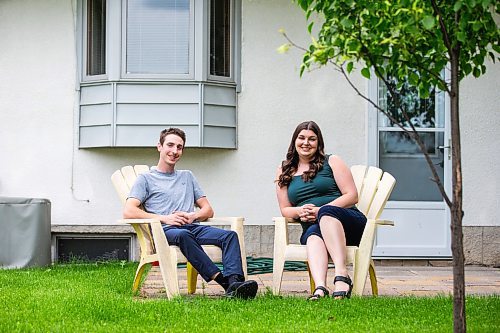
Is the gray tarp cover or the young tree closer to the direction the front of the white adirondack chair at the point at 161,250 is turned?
the young tree

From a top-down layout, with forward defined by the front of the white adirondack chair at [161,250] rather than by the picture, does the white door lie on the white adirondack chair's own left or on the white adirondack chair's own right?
on the white adirondack chair's own left

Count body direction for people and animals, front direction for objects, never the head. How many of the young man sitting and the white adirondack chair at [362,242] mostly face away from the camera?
0

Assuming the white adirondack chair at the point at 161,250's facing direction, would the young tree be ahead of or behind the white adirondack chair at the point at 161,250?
ahead

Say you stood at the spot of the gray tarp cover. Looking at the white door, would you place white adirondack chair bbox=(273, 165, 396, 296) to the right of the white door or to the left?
right

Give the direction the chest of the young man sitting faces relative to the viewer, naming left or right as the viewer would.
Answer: facing the viewer and to the right of the viewer

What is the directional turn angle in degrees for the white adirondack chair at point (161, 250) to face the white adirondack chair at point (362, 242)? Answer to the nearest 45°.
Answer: approximately 45° to its left

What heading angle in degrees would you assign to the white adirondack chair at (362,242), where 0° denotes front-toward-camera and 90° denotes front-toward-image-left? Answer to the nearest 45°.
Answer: approximately 45°

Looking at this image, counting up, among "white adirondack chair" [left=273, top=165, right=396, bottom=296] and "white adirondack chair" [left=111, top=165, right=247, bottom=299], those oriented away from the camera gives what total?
0

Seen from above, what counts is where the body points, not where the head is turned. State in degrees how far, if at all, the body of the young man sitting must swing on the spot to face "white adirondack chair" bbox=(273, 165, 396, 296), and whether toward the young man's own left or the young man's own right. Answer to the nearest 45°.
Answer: approximately 45° to the young man's own left

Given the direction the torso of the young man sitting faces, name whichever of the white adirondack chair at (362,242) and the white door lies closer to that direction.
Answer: the white adirondack chair

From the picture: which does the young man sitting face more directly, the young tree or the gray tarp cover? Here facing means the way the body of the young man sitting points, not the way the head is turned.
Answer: the young tree

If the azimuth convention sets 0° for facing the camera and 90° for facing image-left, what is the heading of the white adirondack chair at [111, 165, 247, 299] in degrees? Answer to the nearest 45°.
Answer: approximately 315°
